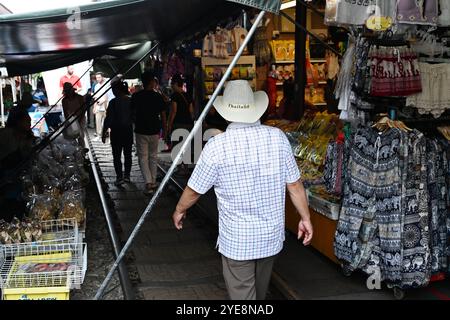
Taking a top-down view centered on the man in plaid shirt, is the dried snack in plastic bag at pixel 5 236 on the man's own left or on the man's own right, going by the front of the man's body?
on the man's own left

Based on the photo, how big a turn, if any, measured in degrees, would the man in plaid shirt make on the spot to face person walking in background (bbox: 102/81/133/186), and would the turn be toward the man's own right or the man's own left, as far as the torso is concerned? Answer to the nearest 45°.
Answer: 0° — they already face them

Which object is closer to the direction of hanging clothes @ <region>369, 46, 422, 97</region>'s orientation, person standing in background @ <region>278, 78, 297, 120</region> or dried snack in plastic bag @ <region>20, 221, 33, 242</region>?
the dried snack in plastic bag

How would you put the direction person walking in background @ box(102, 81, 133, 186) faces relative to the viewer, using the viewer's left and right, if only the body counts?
facing away from the viewer

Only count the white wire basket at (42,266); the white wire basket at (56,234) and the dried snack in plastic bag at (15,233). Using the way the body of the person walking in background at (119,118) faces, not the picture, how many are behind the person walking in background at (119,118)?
3

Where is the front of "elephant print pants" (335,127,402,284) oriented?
toward the camera

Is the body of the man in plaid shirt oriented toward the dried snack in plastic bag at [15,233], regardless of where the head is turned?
no

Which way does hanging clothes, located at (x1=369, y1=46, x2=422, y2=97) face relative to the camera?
toward the camera

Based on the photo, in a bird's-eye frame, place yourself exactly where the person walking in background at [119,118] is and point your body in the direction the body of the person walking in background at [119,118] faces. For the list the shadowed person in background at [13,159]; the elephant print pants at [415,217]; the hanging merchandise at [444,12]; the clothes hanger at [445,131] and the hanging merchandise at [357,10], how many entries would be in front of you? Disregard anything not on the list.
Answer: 0

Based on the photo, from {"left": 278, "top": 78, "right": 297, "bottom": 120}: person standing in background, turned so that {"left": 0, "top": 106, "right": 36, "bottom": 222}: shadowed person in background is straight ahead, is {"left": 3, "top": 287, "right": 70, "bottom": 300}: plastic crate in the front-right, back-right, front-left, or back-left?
front-left

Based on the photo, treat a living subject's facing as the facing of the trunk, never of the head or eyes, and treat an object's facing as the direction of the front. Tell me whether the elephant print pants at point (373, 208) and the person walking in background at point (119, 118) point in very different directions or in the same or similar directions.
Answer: very different directions

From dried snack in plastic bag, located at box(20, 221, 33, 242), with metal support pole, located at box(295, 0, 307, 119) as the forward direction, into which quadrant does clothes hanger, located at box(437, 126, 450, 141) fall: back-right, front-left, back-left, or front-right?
front-right

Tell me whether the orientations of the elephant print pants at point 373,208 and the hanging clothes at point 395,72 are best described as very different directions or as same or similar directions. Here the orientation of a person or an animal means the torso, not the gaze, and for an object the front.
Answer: same or similar directions

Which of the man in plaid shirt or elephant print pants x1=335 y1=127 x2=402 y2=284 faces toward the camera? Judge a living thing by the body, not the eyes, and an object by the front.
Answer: the elephant print pants

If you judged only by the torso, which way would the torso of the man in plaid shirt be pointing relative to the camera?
away from the camera

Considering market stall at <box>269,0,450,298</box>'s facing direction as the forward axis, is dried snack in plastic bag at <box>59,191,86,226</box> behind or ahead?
ahead
